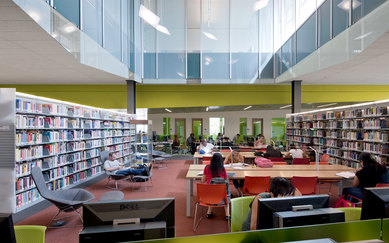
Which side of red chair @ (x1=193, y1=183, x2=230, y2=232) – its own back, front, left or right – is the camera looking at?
back

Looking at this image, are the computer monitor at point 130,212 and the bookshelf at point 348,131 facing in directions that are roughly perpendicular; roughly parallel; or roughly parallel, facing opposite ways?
roughly perpendicular

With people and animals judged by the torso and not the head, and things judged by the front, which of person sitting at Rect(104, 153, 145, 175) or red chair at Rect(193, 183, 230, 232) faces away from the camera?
the red chair

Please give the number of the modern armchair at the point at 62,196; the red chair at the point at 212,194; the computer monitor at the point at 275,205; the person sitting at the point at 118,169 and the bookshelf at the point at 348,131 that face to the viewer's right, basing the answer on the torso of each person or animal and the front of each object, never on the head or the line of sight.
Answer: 2

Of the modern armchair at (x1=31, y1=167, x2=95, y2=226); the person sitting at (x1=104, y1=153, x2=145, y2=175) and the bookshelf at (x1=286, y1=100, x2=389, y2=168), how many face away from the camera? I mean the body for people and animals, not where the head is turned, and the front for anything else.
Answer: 0

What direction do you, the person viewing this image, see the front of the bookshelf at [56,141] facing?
facing the viewer and to the right of the viewer

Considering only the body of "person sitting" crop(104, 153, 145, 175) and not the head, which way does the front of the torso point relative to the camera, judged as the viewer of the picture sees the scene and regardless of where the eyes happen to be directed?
to the viewer's right

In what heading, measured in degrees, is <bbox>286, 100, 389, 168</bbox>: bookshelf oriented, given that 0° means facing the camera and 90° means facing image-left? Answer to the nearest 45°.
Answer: approximately 45°

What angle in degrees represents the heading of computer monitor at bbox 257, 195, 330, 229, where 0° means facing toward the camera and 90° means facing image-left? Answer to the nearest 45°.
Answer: approximately 180°

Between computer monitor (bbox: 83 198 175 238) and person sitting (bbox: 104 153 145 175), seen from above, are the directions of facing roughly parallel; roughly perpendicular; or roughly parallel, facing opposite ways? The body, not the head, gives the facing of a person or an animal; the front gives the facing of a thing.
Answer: roughly perpendicular

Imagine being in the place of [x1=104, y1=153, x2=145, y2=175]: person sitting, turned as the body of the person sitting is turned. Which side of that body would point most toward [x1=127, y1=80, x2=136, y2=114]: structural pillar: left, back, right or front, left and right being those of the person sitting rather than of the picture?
left

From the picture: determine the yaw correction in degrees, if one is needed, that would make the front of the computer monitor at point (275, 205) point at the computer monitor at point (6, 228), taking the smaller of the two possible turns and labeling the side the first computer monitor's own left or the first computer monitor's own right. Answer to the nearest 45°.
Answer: approximately 135° to the first computer monitor's own left

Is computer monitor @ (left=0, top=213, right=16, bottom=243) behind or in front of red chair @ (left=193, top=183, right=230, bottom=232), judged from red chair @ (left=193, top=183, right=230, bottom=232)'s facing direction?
behind
